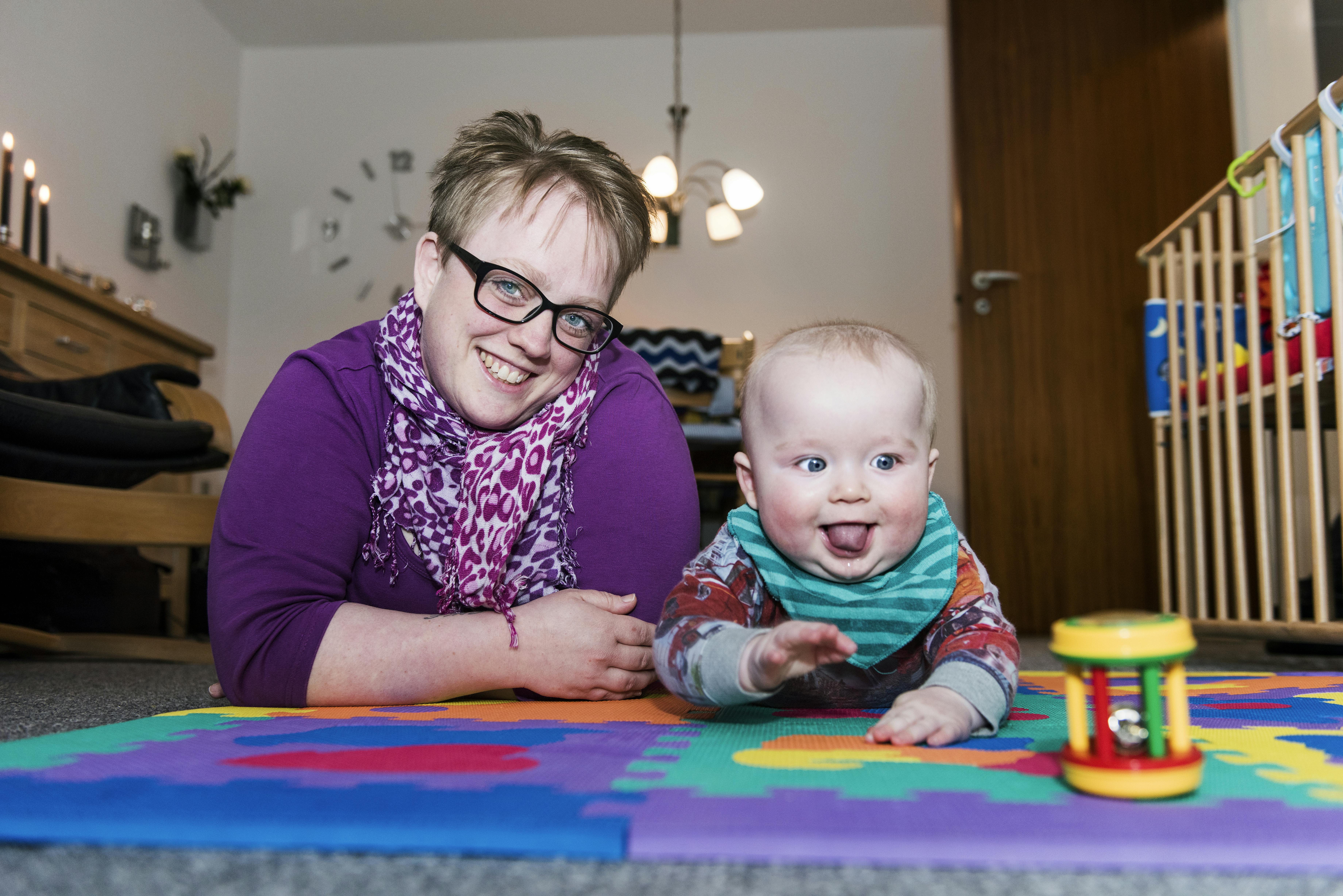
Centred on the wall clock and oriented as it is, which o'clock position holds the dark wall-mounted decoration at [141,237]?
The dark wall-mounted decoration is roughly at 2 o'clock from the wall clock.

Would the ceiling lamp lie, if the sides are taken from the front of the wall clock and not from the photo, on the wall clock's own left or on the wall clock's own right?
on the wall clock's own left

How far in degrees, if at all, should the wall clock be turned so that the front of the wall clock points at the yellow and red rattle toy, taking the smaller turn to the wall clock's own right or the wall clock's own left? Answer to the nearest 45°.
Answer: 0° — it already faces it

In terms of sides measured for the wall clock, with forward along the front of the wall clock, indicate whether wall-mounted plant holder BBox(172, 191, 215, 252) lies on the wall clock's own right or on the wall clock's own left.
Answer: on the wall clock's own right

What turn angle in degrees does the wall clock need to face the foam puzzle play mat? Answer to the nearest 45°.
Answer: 0° — it already faces it

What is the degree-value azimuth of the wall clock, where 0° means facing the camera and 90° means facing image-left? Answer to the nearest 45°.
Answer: approximately 0°

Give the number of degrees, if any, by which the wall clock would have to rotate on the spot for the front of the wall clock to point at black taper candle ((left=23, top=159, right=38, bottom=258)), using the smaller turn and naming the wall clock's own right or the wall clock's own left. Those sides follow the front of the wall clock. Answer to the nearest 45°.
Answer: approximately 45° to the wall clock's own right

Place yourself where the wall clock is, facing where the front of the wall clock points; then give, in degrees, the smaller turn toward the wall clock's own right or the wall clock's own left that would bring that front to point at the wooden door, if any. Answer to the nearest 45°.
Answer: approximately 45° to the wall clock's own left

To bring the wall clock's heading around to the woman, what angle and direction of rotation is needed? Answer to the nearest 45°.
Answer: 0° — it already faces them

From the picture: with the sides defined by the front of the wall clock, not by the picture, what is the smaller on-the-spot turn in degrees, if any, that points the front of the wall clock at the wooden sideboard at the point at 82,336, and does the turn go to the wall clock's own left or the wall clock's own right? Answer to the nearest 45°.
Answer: approximately 45° to the wall clock's own right

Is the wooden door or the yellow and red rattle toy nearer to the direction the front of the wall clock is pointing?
the yellow and red rattle toy
